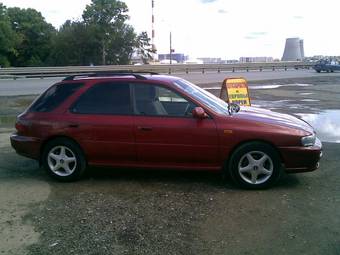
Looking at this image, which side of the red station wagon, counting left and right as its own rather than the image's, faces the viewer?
right

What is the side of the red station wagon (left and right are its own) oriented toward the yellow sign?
left
